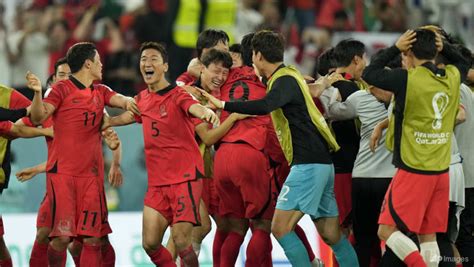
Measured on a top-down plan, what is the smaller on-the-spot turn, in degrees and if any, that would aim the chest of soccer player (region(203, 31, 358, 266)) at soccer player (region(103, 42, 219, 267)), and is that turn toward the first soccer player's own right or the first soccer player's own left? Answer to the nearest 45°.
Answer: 0° — they already face them

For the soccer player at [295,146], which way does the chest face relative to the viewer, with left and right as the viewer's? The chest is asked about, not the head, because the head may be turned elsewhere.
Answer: facing to the left of the viewer

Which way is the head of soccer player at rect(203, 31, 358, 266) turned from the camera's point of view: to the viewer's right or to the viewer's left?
to the viewer's left

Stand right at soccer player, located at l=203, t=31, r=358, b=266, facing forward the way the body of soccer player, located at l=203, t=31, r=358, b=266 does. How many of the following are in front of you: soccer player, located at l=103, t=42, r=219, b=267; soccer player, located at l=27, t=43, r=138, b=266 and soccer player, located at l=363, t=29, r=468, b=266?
2

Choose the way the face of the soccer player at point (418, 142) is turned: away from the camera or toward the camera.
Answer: away from the camera
